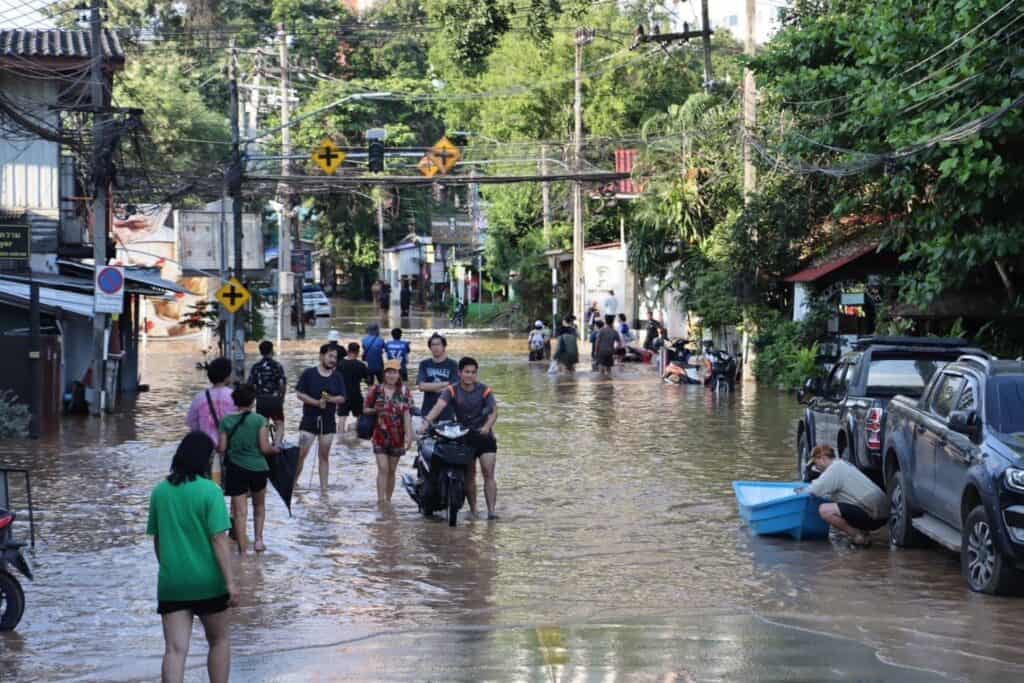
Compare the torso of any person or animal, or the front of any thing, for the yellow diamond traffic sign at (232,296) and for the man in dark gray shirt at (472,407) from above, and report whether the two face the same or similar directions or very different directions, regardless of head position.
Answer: same or similar directions

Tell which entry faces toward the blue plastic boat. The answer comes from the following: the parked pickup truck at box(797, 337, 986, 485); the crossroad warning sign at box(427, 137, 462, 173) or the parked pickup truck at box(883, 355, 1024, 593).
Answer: the crossroad warning sign

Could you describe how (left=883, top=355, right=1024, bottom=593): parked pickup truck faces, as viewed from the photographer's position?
facing the viewer and to the right of the viewer

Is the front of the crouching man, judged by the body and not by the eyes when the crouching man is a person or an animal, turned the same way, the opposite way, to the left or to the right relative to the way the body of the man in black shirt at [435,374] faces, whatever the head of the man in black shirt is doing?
to the right

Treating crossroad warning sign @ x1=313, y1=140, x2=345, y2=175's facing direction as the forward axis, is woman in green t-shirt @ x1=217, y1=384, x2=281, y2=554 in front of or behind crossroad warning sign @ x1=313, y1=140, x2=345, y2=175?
in front

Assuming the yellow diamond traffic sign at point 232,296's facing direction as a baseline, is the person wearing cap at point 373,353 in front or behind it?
in front

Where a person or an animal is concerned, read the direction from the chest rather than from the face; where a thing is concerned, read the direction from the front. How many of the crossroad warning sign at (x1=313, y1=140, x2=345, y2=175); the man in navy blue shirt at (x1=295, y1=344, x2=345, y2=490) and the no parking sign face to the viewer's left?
0

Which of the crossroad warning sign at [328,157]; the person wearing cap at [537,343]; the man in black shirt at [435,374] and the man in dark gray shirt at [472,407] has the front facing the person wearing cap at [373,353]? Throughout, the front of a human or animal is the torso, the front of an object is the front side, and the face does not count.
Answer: the crossroad warning sign

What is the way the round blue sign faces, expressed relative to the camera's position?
facing the viewer

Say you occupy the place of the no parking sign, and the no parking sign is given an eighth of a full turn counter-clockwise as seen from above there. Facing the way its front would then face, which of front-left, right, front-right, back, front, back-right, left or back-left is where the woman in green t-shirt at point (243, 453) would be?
front-right

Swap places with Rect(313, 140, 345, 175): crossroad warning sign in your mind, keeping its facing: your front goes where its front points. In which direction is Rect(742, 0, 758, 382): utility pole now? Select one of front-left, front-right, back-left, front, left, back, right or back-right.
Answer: front-left

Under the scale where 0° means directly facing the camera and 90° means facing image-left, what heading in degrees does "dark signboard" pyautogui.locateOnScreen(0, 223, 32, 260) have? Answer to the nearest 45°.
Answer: approximately 0°

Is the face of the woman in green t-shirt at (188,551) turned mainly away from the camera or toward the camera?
away from the camera
